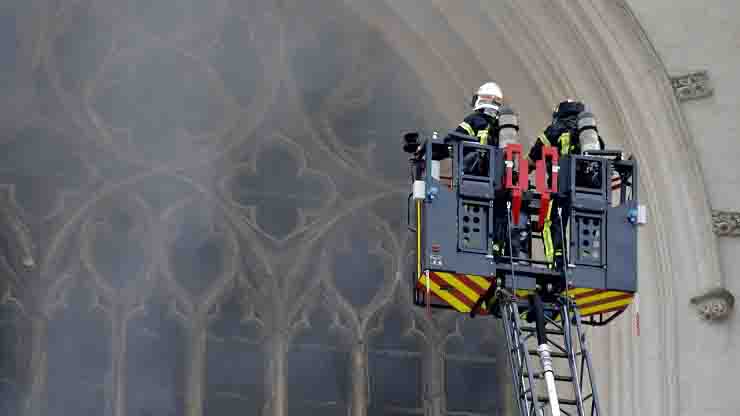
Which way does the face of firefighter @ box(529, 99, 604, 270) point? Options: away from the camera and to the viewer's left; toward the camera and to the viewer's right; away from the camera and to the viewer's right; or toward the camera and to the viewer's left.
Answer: away from the camera and to the viewer's left

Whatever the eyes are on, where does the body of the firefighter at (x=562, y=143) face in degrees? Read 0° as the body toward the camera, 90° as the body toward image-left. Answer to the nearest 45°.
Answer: approximately 135°

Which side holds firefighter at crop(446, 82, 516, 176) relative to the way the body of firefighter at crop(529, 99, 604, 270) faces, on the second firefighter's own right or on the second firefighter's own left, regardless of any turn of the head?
on the second firefighter's own left
